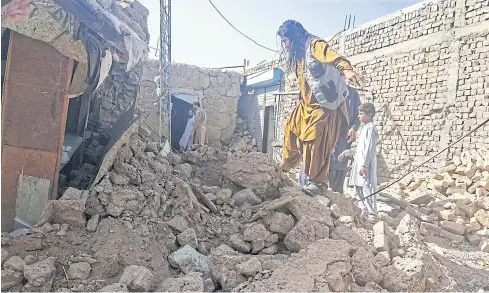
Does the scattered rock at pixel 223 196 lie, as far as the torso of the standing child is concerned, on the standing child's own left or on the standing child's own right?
on the standing child's own left

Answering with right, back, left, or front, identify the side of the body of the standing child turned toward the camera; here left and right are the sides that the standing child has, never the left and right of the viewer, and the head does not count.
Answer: left

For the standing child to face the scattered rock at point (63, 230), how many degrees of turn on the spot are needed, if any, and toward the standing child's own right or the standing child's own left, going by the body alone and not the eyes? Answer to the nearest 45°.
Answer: approximately 45° to the standing child's own left

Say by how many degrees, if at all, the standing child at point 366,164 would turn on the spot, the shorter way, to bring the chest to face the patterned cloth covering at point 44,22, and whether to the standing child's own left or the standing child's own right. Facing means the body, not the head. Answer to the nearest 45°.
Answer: approximately 45° to the standing child's own left

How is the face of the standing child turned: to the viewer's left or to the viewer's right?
to the viewer's left

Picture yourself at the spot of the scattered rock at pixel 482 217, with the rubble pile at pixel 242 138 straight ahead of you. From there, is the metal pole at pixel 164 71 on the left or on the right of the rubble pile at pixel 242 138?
left

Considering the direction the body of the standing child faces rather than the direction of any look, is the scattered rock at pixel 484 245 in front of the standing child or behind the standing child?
behind

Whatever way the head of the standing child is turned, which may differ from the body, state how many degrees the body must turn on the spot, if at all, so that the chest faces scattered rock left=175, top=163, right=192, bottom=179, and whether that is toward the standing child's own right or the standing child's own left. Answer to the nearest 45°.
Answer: approximately 45° to the standing child's own right

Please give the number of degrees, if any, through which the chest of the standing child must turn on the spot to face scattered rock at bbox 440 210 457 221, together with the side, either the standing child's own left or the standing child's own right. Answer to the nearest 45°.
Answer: approximately 180°

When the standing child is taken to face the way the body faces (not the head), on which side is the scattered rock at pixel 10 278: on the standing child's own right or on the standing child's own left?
on the standing child's own left
